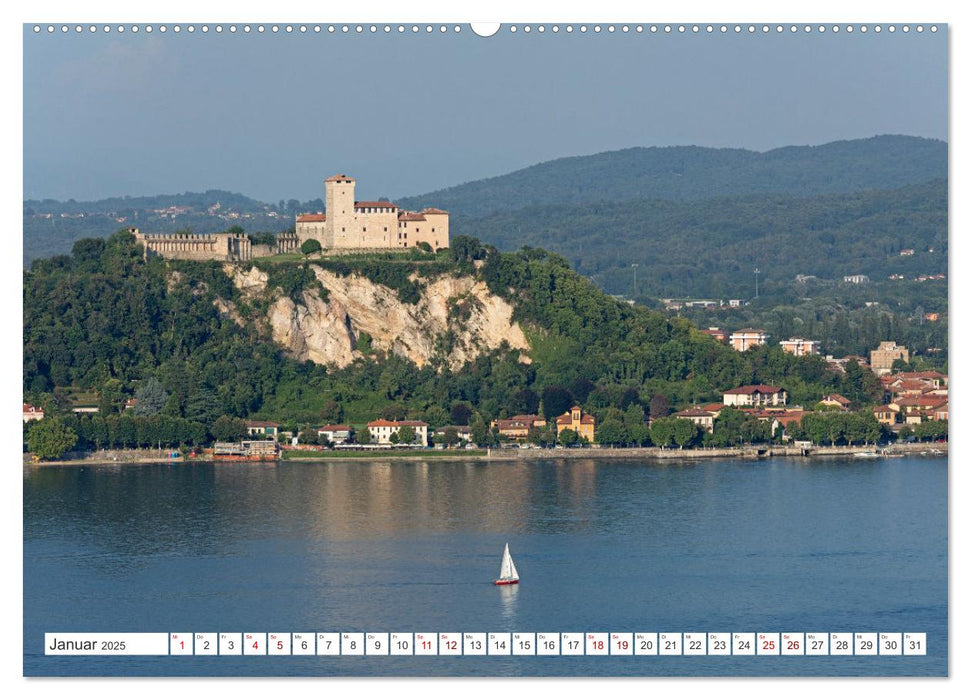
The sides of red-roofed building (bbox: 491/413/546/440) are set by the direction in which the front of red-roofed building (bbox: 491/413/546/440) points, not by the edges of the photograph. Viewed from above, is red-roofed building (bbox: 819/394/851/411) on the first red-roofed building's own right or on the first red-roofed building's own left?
on the first red-roofed building's own left

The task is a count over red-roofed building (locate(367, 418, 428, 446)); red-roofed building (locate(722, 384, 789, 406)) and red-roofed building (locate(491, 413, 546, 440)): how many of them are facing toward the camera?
3

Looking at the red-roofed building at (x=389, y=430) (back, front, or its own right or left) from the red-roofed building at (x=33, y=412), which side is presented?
right

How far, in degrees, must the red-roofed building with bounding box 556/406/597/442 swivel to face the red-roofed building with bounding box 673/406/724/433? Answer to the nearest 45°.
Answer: approximately 90° to its left

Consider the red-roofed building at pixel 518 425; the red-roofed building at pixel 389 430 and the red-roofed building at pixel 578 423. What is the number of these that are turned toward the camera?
3

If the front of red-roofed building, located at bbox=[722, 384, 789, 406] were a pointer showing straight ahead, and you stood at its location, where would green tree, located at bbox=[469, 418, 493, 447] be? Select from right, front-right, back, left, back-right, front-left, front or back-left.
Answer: front-right

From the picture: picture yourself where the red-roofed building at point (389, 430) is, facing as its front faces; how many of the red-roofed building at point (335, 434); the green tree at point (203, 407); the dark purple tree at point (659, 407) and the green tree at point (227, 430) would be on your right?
3

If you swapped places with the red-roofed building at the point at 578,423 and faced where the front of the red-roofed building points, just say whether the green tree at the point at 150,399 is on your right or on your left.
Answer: on your right

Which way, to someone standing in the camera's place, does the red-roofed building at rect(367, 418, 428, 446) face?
facing the viewer

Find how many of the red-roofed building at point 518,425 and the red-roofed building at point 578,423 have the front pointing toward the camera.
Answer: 2

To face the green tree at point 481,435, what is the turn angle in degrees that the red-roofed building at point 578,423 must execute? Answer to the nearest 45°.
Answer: approximately 90° to its right

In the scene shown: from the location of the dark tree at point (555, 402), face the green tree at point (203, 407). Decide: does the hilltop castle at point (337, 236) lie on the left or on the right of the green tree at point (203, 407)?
right

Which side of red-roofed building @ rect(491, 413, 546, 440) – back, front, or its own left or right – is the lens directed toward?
front

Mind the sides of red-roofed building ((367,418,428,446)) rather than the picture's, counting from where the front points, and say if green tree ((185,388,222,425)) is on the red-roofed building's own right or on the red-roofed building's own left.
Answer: on the red-roofed building's own right
